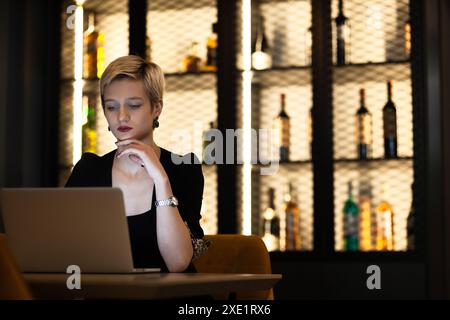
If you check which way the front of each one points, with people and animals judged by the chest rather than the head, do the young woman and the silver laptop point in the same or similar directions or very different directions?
very different directions

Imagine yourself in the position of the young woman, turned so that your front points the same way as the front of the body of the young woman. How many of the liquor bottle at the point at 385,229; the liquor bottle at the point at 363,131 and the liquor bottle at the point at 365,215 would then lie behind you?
3

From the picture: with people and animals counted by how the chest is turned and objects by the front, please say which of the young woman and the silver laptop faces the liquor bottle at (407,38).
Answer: the silver laptop

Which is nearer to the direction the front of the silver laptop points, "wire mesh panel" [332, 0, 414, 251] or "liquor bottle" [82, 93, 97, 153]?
the wire mesh panel

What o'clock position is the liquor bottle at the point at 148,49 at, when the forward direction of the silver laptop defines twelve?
The liquor bottle is roughly at 11 o'clock from the silver laptop.

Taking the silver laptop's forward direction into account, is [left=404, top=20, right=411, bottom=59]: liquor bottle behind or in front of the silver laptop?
in front

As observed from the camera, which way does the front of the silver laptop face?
facing away from the viewer and to the right of the viewer

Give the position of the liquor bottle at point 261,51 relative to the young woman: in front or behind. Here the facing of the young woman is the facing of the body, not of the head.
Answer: behind

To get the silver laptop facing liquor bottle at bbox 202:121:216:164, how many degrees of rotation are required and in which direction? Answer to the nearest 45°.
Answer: approximately 45° to its left

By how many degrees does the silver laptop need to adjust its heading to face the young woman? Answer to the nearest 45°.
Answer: approximately 45° to its left

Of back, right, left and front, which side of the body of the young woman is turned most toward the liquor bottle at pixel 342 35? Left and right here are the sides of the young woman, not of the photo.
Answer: back

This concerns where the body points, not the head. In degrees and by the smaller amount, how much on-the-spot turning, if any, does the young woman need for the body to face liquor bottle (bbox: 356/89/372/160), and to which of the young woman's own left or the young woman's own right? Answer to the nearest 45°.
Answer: approximately 180°
